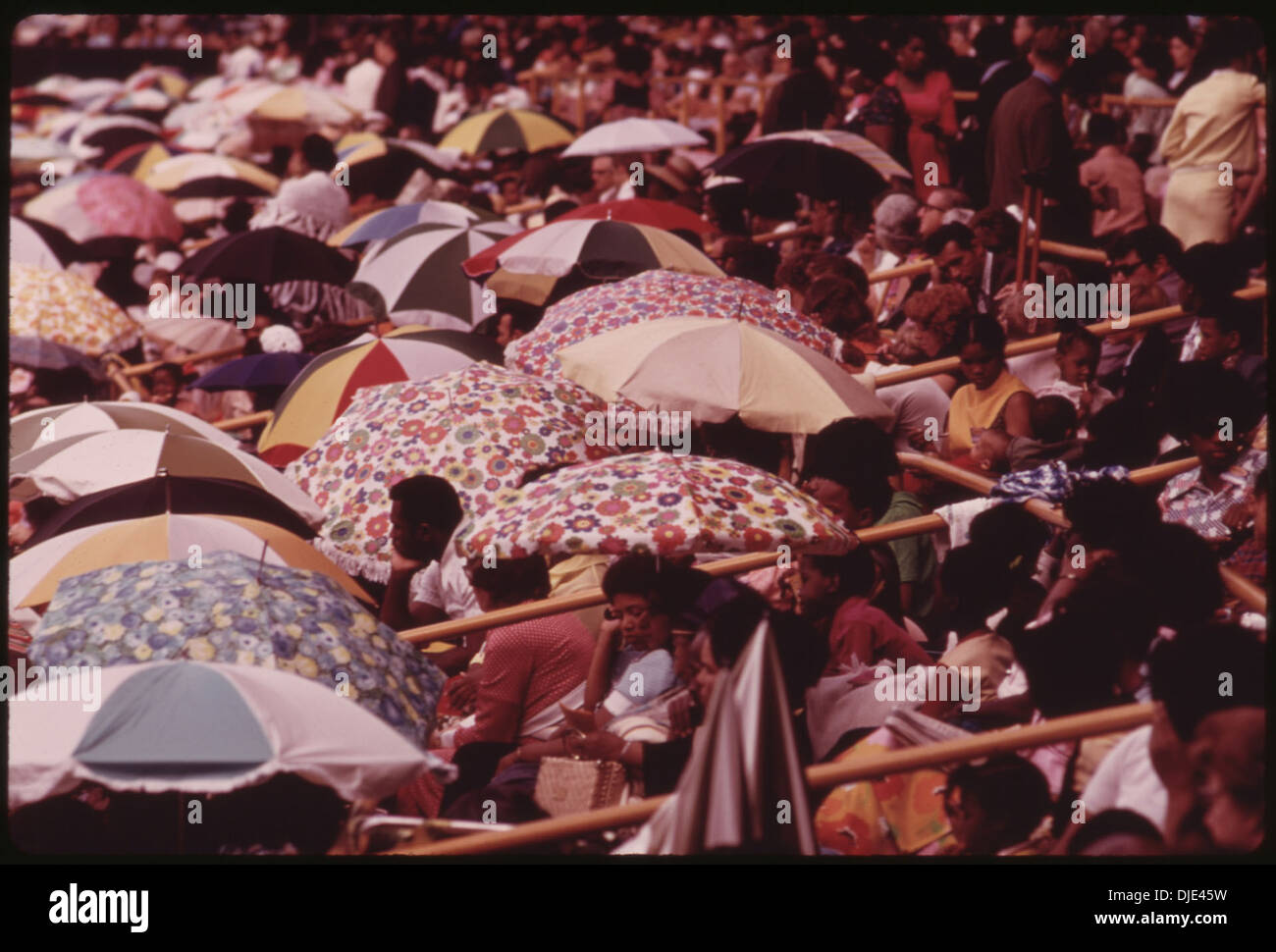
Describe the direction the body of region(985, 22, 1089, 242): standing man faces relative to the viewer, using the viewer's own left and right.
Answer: facing away from the viewer and to the right of the viewer

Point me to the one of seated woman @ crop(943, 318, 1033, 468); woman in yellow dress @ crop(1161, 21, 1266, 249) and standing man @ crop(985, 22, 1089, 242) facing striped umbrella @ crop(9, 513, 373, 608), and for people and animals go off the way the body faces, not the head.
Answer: the seated woman

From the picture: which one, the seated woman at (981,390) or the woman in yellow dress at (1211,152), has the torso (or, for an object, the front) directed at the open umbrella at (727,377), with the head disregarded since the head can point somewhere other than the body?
the seated woman

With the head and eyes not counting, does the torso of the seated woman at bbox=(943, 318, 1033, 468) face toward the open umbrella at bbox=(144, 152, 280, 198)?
no

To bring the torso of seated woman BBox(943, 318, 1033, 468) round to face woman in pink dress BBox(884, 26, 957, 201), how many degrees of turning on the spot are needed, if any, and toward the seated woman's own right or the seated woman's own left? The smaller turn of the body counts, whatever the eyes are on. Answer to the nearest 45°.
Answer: approximately 135° to the seated woman's own right

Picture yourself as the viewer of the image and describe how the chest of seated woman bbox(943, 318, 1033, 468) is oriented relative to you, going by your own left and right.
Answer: facing the viewer and to the left of the viewer

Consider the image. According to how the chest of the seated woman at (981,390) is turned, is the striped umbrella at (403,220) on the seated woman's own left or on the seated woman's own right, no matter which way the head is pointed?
on the seated woman's own right

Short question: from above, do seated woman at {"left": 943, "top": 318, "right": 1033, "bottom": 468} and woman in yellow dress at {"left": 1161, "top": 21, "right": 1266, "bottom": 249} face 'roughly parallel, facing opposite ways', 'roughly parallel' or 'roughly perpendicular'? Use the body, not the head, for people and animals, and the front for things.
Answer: roughly parallel, facing opposite ways

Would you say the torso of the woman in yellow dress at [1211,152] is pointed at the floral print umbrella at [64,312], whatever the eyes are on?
no

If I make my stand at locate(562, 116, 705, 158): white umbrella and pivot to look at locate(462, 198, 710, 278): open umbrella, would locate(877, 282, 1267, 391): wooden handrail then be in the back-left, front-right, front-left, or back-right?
front-left

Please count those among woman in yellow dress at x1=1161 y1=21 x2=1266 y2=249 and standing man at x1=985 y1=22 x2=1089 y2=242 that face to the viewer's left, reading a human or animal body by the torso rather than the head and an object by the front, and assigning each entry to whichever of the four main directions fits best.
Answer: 0

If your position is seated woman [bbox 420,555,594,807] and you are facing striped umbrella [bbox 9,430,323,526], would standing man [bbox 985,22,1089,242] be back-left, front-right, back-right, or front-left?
front-right

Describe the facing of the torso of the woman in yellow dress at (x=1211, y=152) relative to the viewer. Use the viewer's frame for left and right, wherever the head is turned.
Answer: facing away from the viewer and to the right of the viewer

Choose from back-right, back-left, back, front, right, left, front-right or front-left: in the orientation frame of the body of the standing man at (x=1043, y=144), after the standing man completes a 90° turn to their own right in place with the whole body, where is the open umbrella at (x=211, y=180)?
back

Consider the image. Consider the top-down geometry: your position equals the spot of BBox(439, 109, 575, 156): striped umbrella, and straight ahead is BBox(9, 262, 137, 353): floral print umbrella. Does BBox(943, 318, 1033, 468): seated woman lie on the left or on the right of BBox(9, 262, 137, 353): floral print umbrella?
left

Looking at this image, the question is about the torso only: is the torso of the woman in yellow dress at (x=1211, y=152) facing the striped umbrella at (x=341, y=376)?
no
